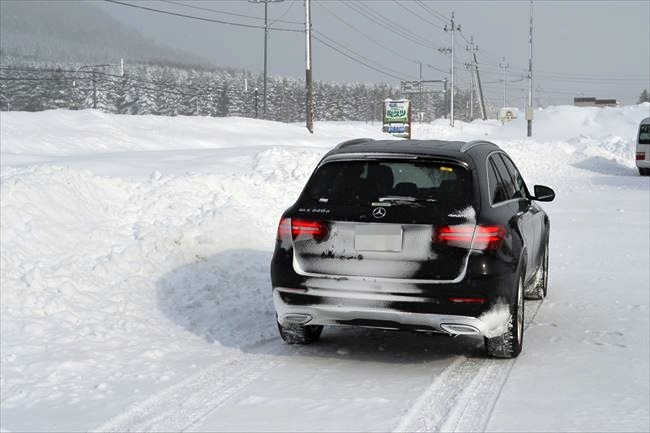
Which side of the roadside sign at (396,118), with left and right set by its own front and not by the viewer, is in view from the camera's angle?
front

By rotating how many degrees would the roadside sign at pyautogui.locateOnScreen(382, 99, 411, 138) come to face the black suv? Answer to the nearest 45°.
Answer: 0° — it already faces it
